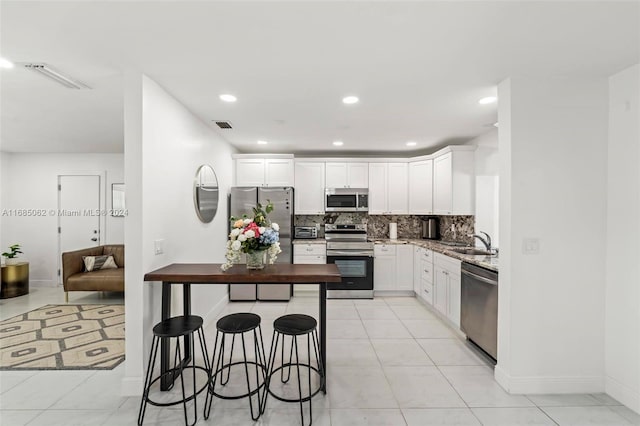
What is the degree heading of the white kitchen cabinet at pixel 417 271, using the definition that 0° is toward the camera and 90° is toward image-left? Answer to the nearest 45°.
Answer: approximately 90°

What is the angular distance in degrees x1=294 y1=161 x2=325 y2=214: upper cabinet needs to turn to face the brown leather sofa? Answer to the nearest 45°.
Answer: approximately 90° to its right

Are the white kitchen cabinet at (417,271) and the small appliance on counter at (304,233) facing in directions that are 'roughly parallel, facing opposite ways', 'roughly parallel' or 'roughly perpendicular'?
roughly perpendicular

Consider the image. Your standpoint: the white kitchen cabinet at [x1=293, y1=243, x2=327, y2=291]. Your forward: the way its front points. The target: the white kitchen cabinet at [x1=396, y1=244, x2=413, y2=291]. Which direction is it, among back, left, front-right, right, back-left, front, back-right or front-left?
left

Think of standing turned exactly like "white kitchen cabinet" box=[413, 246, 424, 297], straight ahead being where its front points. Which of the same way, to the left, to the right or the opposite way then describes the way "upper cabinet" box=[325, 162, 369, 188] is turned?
to the left

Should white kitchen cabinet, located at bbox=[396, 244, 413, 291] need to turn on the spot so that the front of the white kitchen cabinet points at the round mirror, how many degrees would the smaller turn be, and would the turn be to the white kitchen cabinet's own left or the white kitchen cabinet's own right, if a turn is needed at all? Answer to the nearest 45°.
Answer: approximately 45° to the white kitchen cabinet's own right

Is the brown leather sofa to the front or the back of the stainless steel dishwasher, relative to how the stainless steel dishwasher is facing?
to the front

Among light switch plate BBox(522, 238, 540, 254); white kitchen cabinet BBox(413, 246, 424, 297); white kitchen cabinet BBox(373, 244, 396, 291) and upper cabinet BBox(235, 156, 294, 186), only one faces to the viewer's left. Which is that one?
white kitchen cabinet BBox(413, 246, 424, 297)

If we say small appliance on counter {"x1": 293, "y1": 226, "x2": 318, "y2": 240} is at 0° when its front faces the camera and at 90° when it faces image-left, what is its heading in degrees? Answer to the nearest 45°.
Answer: approximately 0°

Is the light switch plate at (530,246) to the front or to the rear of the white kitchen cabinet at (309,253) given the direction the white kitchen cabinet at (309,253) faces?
to the front
